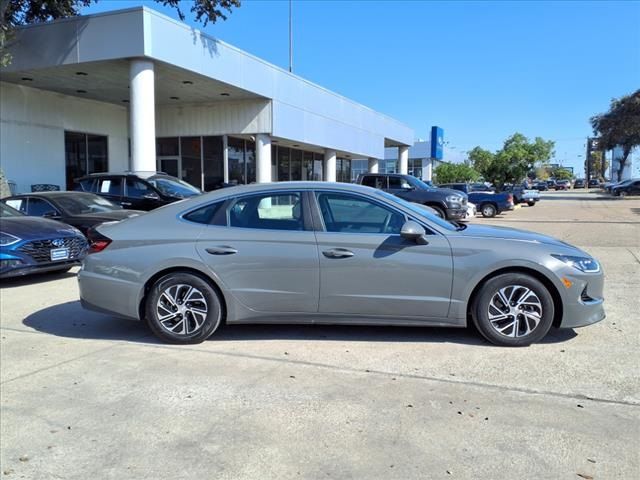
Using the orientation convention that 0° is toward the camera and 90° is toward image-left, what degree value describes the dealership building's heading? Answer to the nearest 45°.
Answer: approximately 315°

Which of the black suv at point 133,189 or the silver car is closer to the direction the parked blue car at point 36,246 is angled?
the silver car

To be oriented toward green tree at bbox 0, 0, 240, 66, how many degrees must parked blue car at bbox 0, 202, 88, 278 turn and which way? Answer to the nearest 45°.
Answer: approximately 135° to its left

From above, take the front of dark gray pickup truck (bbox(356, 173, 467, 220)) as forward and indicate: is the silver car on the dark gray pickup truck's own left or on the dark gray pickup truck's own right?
on the dark gray pickup truck's own right

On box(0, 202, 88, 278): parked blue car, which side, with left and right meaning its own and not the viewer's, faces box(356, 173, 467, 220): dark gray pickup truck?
left

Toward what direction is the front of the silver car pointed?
to the viewer's right

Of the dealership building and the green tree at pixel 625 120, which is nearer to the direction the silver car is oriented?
the green tree

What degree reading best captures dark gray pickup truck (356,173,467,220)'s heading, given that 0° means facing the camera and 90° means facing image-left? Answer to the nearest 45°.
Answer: approximately 315°

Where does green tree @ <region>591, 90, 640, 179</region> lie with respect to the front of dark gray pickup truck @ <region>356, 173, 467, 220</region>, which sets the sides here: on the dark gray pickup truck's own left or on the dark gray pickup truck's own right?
on the dark gray pickup truck's own left
